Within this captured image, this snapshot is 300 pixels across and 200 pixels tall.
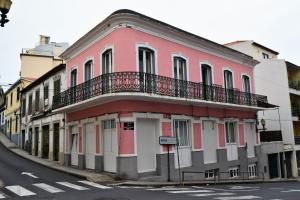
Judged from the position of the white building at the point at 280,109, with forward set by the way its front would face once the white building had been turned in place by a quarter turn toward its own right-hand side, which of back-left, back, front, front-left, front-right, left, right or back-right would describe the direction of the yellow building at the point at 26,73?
front-right

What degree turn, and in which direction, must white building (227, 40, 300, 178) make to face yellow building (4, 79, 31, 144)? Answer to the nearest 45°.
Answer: approximately 135° to its right

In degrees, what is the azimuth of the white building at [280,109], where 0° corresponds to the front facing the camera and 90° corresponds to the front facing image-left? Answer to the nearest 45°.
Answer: approximately 315°

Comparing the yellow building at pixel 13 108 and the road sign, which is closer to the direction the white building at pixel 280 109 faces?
the road sign

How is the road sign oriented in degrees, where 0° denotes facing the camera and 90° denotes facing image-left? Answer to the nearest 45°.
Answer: approximately 0°

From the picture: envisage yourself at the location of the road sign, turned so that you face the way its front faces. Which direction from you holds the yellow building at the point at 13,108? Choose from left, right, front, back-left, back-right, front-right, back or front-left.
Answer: back-right

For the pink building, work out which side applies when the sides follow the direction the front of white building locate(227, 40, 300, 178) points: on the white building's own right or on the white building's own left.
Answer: on the white building's own right

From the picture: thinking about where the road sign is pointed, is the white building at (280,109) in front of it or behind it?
behind

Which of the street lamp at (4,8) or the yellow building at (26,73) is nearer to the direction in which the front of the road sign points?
the street lamp

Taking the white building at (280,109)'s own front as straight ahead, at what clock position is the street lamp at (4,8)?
The street lamp is roughly at 2 o'clock from the white building.
